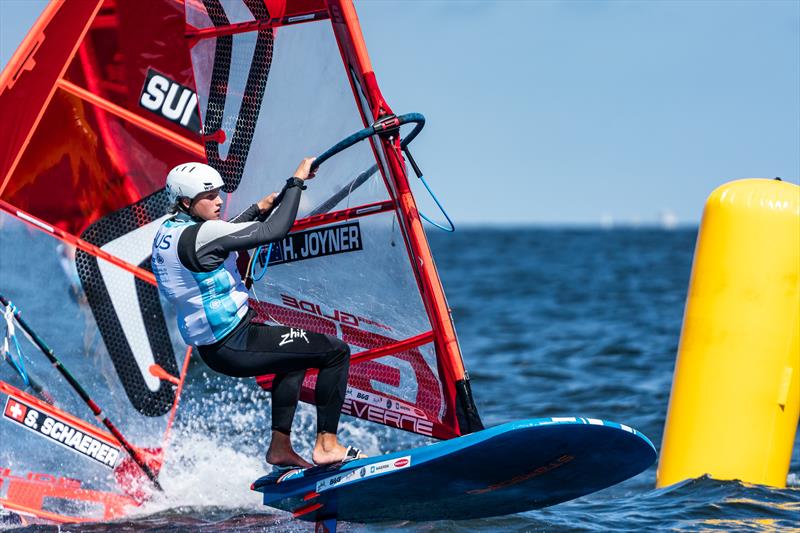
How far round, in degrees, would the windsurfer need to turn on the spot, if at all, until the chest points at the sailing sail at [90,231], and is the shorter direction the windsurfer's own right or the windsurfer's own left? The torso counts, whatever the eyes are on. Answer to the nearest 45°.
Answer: approximately 135° to the windsurfer's own left

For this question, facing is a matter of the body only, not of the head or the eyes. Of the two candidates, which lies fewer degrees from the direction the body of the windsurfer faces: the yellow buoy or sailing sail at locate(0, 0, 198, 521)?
the yellow buoy

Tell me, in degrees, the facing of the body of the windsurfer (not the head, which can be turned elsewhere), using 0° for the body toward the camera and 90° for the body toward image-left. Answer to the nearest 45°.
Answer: approximately 270°

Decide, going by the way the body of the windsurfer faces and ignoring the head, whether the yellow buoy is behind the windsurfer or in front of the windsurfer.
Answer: in front
